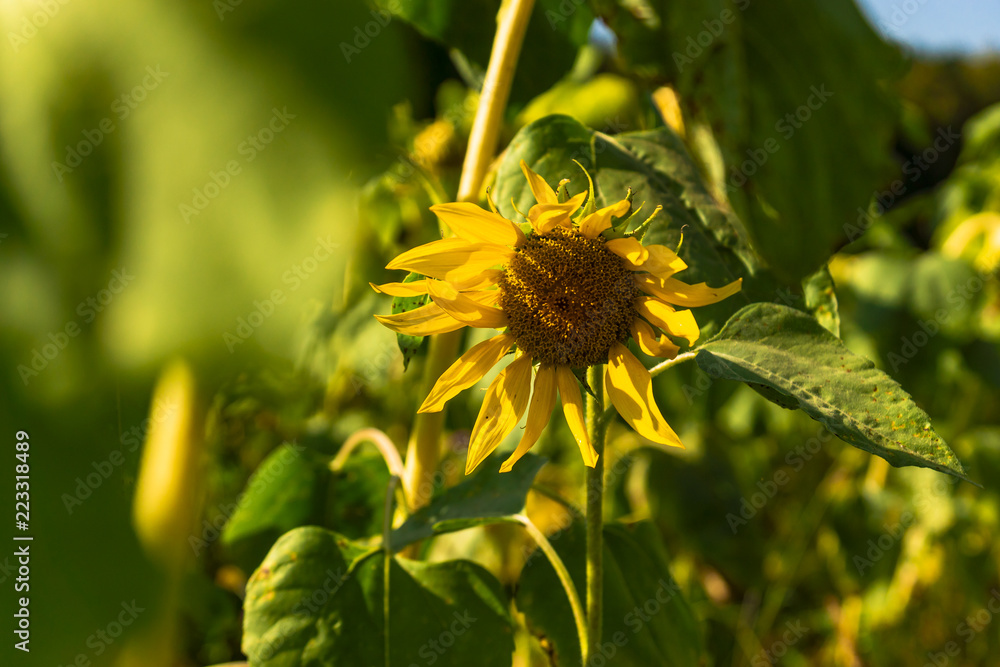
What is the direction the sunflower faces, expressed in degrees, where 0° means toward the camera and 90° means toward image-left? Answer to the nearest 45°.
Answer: approximately 0°
